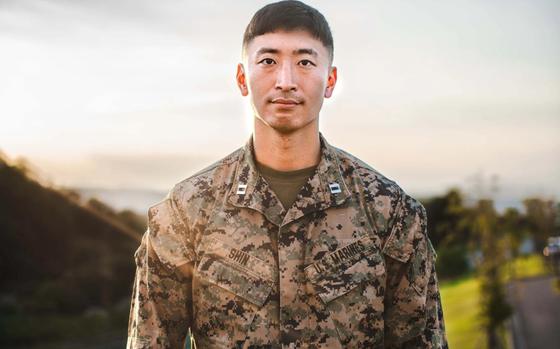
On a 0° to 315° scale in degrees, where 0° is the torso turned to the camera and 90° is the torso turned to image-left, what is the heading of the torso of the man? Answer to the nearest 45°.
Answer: approximately 0°

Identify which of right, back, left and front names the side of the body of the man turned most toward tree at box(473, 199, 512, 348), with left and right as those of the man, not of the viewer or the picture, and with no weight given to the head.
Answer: back
